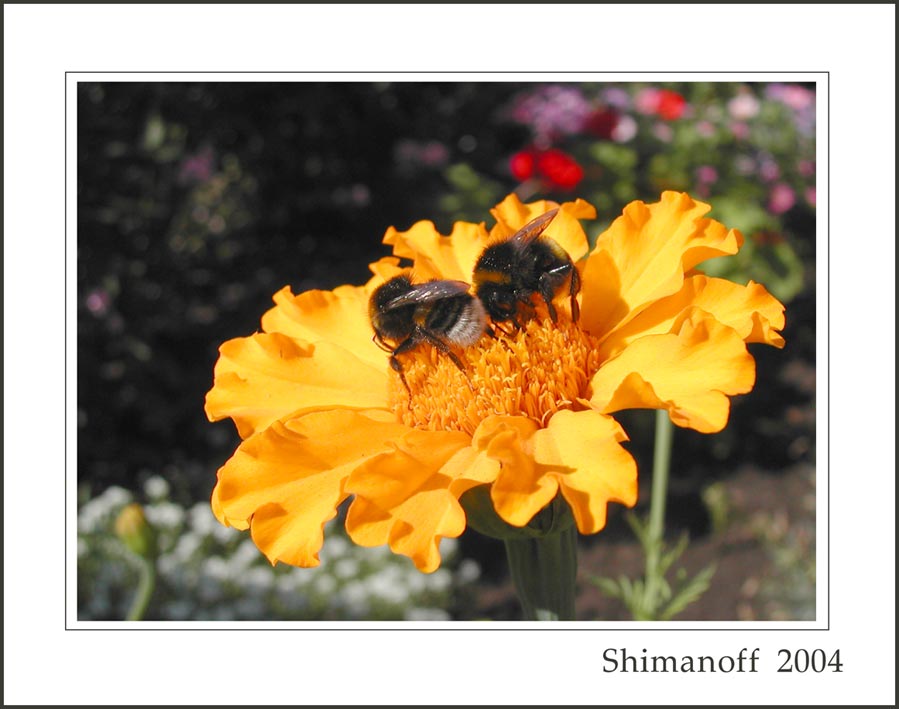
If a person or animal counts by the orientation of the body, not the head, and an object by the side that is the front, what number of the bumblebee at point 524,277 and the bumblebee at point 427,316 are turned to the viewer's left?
2

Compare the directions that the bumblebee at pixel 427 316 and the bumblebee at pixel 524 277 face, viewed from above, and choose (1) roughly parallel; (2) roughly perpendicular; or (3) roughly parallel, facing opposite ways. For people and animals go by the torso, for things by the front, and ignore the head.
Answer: roughly parallel

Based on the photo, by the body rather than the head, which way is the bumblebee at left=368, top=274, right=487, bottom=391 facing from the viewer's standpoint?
to the viewer's left

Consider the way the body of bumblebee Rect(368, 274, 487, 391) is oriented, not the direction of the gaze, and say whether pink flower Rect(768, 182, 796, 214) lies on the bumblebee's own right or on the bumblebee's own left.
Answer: on the bumblebee's own right

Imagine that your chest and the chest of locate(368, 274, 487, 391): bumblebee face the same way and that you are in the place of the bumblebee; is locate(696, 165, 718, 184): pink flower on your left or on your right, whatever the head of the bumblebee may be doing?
on your right

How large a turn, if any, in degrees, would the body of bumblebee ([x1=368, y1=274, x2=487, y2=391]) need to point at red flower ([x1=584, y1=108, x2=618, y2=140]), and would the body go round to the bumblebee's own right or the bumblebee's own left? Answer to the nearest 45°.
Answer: approximately 90° to the bumblebee's own right

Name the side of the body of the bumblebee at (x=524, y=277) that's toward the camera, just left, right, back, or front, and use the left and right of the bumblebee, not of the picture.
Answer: left
